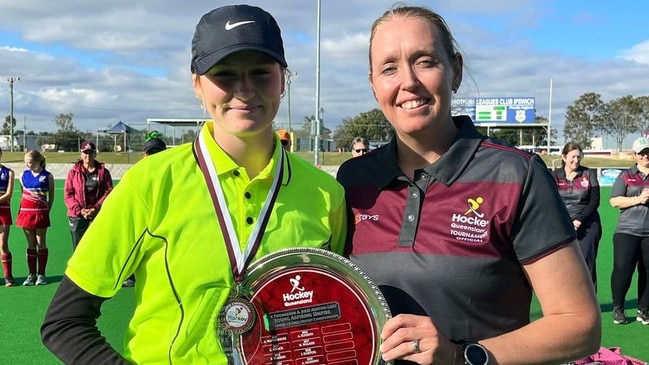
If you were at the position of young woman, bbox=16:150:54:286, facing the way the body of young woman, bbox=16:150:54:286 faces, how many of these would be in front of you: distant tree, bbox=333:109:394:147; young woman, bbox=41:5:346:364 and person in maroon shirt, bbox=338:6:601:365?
2

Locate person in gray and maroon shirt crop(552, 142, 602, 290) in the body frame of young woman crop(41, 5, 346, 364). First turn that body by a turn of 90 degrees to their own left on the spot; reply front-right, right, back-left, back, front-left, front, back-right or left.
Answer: front-left

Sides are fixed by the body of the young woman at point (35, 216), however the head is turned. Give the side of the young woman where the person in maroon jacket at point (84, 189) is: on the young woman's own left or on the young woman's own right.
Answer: on the young woman's own left

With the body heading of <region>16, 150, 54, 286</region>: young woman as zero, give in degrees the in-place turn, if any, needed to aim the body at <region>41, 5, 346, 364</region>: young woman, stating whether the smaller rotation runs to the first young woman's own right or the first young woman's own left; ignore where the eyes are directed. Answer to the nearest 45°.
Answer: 0° — they already face them

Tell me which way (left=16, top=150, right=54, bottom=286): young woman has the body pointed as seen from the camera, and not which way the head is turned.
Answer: toward the camera

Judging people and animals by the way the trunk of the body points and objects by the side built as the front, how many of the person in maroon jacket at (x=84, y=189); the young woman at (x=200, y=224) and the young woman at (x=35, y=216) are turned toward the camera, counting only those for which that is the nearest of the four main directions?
3

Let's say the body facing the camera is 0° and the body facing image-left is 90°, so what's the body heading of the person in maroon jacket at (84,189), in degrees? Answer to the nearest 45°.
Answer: approximately 0°

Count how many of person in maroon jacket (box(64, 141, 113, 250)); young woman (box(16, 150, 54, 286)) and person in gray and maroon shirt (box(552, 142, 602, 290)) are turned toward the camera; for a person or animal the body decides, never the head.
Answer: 3

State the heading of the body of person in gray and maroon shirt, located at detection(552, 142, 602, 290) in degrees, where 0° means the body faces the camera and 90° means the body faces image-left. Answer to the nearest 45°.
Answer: approximately 0°

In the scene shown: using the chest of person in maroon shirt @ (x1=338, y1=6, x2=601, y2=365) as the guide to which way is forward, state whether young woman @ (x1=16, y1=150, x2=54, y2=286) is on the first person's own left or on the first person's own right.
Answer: on the first person's own right

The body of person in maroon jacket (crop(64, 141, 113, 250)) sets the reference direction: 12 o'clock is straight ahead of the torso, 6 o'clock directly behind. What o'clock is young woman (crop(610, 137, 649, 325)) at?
The young woman is roughly at 10 o'clock from the person in maroon jacket.

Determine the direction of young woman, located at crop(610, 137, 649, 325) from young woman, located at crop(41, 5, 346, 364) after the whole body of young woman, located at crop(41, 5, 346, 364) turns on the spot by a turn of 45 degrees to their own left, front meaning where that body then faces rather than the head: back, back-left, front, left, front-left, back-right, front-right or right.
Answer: left

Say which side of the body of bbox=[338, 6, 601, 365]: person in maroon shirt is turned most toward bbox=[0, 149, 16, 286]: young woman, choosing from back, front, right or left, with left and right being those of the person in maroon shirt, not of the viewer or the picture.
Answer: right
